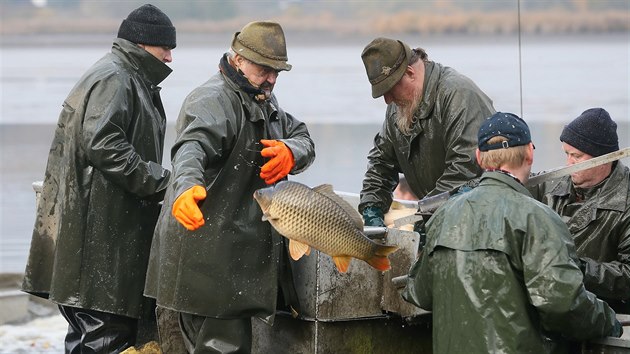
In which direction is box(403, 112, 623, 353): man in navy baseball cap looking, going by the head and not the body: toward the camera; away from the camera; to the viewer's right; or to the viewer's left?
away from the camera

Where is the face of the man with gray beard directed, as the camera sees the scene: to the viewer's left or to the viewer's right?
to the viewer's left

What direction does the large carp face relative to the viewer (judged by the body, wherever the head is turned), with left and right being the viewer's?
facing to the left of the viewer

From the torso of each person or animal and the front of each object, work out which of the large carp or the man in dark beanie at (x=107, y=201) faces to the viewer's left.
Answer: the large carp

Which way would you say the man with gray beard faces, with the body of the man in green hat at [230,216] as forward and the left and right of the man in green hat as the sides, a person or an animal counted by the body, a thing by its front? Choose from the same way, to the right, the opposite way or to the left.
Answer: to the right

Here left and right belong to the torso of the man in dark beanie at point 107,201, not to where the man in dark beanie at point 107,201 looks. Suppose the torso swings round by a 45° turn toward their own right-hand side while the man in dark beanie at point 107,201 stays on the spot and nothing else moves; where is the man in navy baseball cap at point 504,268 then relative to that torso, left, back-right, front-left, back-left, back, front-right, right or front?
front

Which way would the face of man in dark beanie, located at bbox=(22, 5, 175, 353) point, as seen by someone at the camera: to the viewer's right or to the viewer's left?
to the viewer's right

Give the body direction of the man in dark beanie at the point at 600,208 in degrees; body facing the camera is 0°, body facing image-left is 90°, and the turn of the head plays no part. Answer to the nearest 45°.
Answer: approximately 45°

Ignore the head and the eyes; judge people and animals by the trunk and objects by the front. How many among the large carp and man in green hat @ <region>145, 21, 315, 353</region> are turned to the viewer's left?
1

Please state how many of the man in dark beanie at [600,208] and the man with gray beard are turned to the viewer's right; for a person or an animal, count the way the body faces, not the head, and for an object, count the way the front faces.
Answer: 0

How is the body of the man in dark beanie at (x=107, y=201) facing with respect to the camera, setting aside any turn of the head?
to the viewer's right

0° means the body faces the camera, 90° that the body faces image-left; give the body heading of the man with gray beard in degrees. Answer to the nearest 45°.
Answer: approximately 45°
